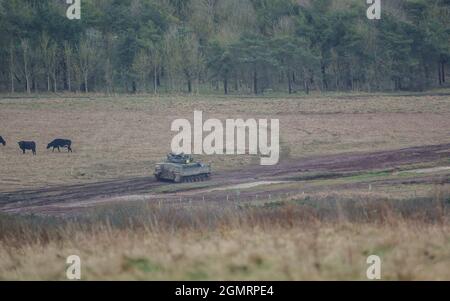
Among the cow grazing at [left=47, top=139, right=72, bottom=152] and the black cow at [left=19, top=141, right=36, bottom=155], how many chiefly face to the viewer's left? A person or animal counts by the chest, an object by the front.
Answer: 2

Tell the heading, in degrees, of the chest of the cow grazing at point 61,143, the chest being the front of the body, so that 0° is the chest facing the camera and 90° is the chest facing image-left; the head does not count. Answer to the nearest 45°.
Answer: approximately 90°

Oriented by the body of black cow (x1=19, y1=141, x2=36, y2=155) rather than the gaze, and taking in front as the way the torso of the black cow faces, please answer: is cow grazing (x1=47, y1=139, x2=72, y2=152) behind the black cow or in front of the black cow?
behind

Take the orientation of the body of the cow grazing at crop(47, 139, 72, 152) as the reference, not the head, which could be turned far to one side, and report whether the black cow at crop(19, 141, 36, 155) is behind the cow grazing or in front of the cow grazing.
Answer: in front

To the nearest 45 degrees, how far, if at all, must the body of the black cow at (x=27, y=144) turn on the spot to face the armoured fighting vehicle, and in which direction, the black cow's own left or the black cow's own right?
approximately 135° to the black cow's own left

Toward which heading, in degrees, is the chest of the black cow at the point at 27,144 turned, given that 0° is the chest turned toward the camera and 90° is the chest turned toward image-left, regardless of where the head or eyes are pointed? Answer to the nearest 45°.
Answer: approximately 90°

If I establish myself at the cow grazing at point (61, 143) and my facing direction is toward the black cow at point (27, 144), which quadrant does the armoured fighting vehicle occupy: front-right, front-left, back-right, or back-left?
back-left

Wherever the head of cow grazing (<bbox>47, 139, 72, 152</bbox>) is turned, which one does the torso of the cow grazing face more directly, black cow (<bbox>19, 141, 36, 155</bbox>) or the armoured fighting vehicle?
the black cow

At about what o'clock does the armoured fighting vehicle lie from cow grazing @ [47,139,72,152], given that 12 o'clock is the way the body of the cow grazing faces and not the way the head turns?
The armoured fighting vehicle is roughly at 8 o'clock from the cow grazing.
